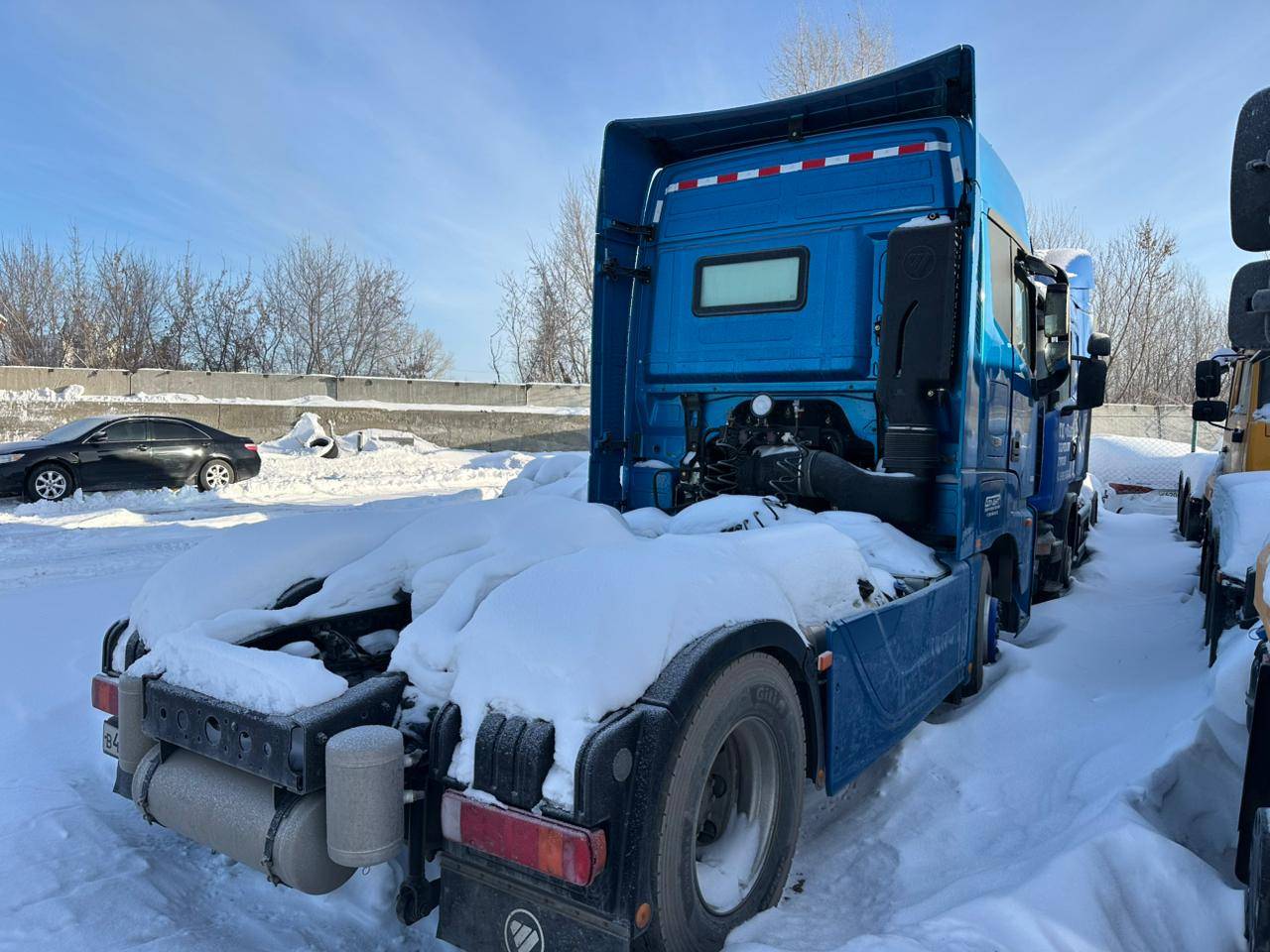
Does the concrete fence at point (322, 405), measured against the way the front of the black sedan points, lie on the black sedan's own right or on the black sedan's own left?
on the black sedan's own right

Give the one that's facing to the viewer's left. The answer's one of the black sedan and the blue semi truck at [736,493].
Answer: the black sedan

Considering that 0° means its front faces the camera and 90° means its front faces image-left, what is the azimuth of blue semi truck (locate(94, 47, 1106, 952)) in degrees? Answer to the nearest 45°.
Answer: approximately 225°

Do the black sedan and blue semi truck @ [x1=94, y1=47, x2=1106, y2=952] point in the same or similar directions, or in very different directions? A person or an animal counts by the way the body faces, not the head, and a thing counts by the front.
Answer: very different directions

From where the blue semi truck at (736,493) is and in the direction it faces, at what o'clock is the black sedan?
The black sedan is roughly at 9 o'clock from the blue semi truck.

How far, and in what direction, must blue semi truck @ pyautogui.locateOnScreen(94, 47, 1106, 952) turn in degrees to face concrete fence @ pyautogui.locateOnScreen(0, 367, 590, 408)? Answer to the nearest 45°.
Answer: approximately 90° to its left

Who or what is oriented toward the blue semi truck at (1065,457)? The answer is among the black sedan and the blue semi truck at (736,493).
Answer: the blue semi truck at (736,493)

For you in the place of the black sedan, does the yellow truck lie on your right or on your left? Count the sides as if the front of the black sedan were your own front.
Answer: on your left

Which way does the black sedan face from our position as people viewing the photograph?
facing to the left of the viewer

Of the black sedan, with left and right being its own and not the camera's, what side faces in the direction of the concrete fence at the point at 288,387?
right

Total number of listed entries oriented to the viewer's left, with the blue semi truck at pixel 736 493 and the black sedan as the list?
1

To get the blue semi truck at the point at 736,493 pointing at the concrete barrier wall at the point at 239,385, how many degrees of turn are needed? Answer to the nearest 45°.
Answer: approximately 90° to its left

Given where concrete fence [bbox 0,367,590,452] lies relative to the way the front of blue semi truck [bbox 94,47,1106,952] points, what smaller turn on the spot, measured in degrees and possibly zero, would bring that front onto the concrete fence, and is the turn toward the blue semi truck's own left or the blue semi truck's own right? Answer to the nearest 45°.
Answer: approximately 90° to the blue semi truck's own left
